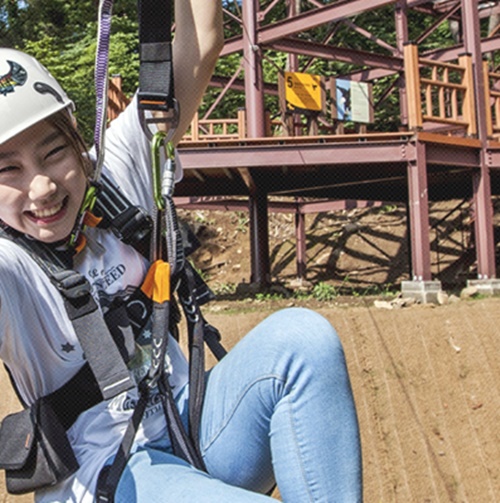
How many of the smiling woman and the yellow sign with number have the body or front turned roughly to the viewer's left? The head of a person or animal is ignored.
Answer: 0

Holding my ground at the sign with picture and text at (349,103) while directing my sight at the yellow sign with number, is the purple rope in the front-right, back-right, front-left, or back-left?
front-left

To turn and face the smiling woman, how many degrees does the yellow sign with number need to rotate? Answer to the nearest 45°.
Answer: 0° — it already faces them

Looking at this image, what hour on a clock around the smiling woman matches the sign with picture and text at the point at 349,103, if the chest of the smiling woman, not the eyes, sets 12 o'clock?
The sign with picture and text is roughly at 8 o'clock from the smiling woman.

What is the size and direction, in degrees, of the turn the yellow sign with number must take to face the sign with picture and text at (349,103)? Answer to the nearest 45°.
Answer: approximately 135° to its left

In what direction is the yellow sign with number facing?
toward the camera

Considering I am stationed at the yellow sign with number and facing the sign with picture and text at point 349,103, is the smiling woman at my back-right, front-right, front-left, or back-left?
back-right

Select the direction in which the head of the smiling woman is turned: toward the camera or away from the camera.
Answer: toward the camera

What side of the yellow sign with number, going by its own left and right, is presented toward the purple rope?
front

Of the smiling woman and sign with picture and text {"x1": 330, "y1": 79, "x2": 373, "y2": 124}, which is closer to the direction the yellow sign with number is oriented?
the smiling woman

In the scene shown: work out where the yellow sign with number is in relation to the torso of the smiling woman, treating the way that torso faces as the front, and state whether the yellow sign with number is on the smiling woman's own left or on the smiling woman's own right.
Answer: on the smiling woman's own left

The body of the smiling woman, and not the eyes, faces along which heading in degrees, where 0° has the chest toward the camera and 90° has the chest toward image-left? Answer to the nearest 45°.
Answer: approximately 315°
